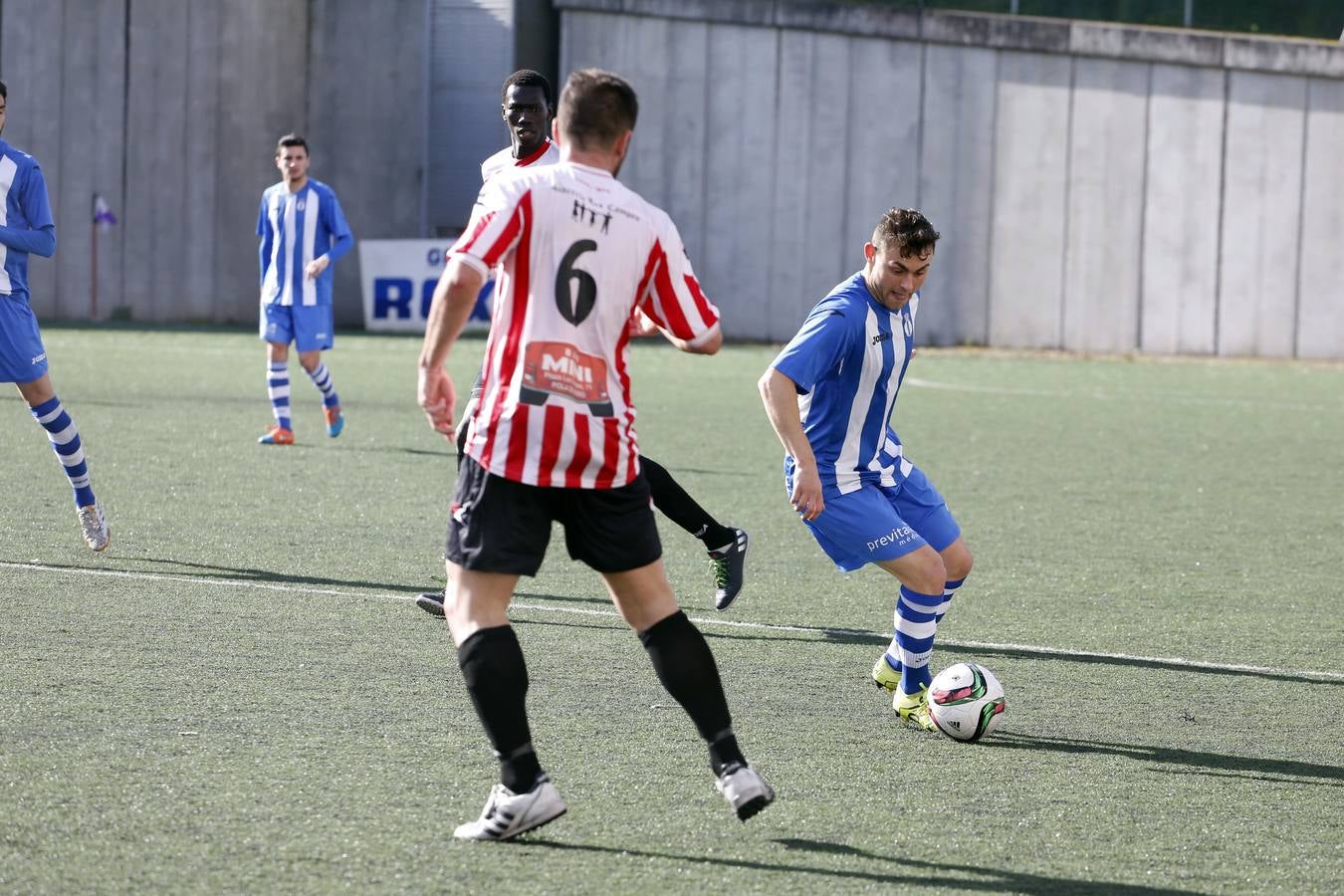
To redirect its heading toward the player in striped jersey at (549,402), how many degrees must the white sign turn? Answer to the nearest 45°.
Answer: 0° — it already faces them

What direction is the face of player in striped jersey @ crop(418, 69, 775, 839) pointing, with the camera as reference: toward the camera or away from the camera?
away from the camera

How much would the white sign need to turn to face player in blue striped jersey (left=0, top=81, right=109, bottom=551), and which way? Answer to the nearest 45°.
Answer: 0° — it already faces them

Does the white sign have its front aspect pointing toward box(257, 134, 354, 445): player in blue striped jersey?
yes

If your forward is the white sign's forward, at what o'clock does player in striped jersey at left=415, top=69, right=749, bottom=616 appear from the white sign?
The player in striped jersey is roughly at 12 o'clock from the white sign.

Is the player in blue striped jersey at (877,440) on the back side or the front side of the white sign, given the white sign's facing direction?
on the front side

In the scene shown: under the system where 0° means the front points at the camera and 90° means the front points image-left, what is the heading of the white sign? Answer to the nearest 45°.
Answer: approximately 0°
